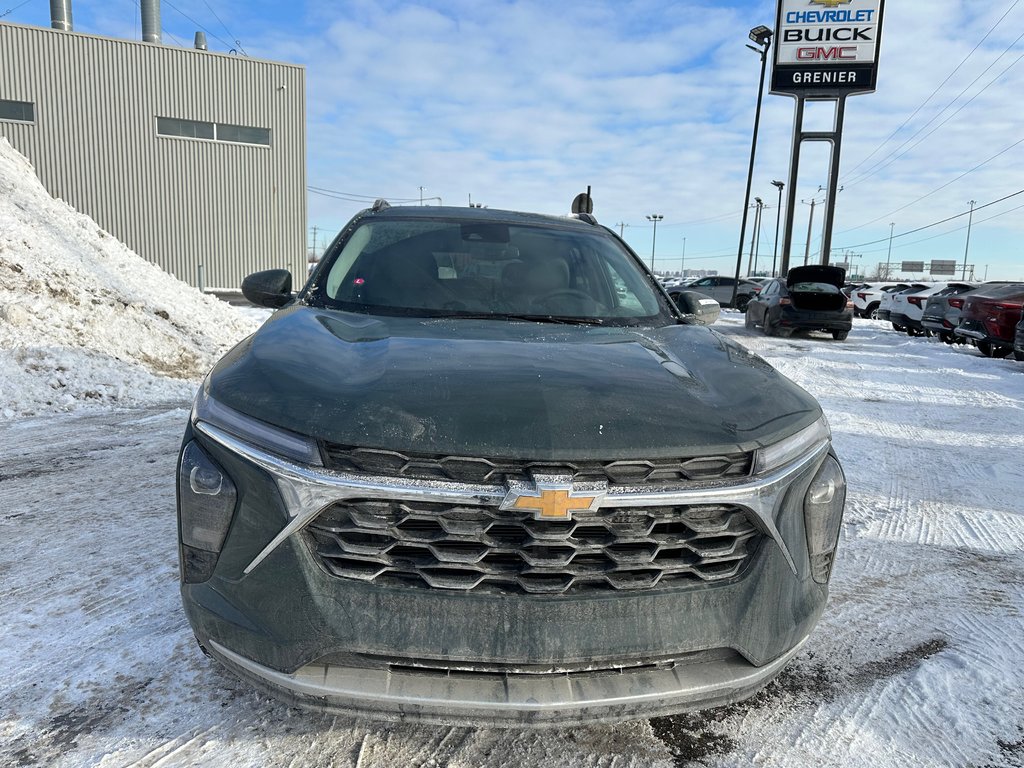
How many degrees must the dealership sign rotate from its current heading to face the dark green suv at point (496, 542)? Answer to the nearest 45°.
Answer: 0° — it already faces it

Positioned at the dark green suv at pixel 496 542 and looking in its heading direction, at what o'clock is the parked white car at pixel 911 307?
The parked white car is roughly at 7 o'clock from the dark green suv.

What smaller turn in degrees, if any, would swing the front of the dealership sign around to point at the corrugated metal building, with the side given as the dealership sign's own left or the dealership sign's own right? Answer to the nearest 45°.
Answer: approximately 90° to the dealership sign's own right

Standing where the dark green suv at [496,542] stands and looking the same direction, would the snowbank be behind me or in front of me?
behind

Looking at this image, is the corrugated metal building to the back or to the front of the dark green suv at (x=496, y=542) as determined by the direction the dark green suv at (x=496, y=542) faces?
to the back

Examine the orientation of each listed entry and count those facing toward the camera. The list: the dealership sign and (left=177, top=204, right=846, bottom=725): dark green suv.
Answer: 2

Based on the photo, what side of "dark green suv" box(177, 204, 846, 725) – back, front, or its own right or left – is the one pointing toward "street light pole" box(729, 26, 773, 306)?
back
